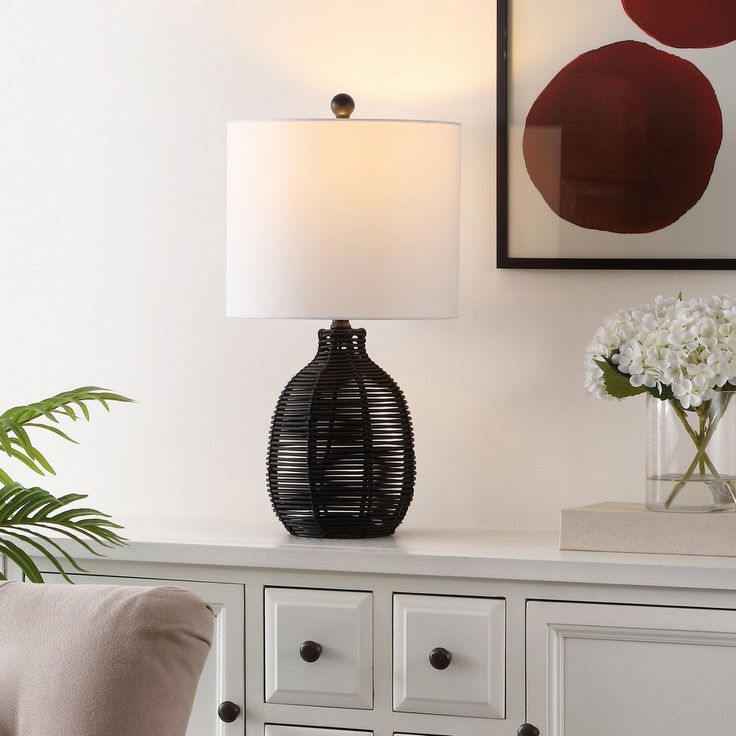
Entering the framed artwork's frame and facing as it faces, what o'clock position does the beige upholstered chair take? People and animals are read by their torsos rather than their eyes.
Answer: The beige upholstered chair is roughly at 1 o'clock from the framed artwork.

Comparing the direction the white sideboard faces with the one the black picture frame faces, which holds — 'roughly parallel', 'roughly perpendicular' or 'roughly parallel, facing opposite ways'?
roughly parallel

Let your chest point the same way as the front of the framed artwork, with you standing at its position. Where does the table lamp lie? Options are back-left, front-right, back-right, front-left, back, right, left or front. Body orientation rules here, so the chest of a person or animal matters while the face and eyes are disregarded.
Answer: front-right

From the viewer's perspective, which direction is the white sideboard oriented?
toward the camera

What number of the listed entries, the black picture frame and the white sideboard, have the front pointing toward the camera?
2

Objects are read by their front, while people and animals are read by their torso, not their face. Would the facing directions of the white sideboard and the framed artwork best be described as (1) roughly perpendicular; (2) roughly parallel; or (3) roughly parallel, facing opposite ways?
roughly parallel

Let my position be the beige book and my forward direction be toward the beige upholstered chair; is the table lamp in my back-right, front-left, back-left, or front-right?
front-right

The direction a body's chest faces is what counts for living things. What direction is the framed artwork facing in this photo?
toward the camera
